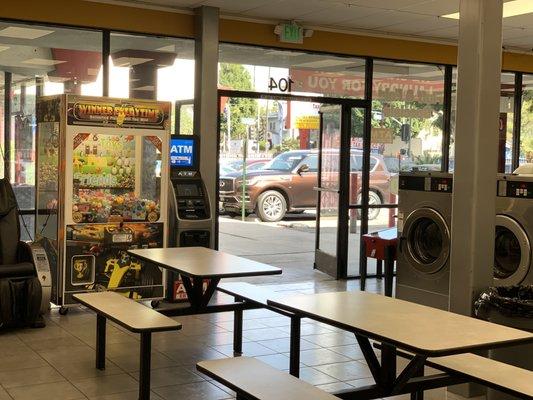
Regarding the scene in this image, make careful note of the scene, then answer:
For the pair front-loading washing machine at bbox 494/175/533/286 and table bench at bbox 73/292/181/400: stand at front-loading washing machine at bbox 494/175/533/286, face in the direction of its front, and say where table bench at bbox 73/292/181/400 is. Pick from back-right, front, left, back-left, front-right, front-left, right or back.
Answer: front-right

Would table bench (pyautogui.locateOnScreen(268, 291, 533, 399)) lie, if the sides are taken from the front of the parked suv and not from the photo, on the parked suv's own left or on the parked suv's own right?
on the parked suv's own left

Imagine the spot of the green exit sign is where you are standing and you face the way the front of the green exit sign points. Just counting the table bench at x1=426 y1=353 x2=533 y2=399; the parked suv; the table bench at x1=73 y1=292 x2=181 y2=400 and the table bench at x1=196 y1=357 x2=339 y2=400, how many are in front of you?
3

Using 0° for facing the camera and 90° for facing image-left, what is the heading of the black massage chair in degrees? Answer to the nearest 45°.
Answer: approximately 0°

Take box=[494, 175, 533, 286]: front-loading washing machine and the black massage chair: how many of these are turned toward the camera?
2
